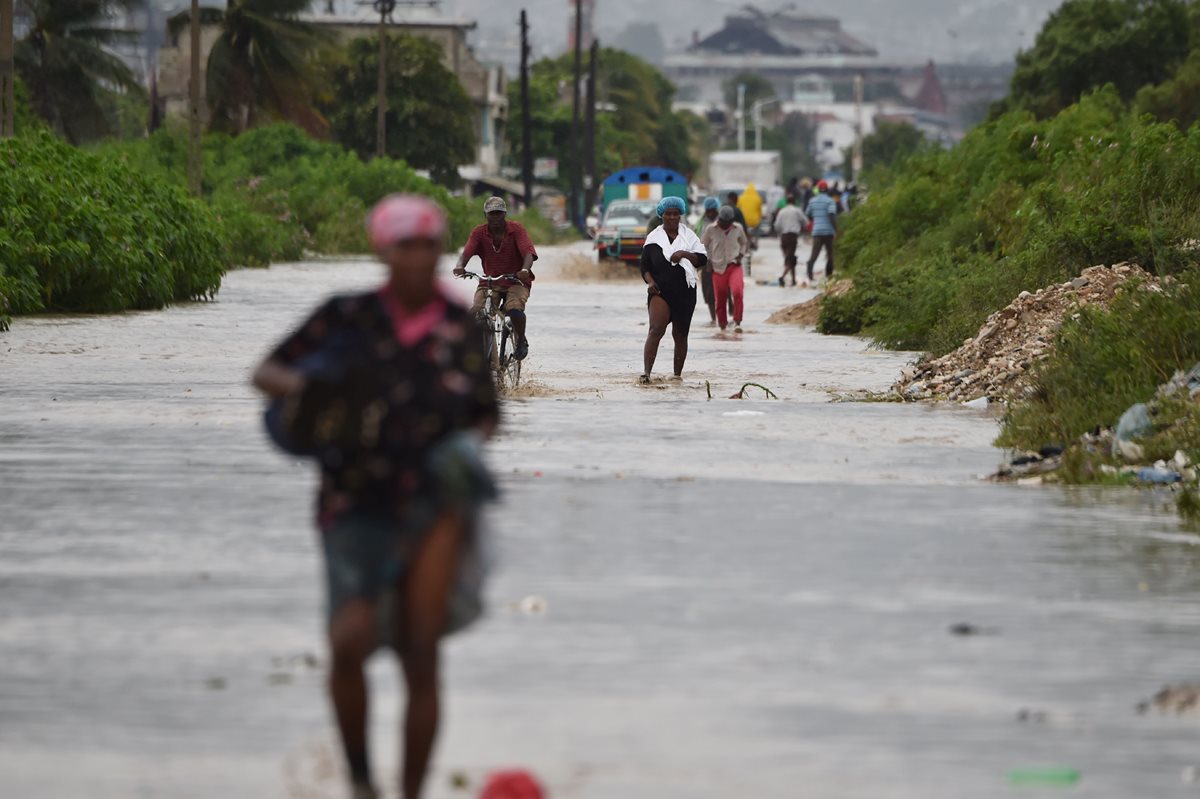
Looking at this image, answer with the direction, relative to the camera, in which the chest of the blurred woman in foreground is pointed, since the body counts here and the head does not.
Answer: toward the camera

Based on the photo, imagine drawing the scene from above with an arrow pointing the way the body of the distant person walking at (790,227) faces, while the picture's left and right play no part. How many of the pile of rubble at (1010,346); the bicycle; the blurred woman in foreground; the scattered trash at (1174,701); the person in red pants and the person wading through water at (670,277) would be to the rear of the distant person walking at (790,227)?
6

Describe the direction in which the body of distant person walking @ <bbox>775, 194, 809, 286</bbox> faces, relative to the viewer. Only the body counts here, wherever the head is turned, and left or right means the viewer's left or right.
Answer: facing away from the viewer

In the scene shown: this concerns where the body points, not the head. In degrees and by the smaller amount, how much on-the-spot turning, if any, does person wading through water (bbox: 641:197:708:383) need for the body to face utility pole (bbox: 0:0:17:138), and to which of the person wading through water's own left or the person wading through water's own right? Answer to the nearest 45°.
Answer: approximately 135° to the person wading through water's own right

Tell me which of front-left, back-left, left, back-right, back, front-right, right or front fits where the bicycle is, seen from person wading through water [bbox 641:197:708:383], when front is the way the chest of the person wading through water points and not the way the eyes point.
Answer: front-right

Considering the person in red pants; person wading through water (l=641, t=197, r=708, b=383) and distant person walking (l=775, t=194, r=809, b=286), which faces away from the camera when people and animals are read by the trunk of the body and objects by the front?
the distant person walking

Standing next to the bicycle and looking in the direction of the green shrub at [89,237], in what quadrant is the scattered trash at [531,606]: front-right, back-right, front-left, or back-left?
back-left

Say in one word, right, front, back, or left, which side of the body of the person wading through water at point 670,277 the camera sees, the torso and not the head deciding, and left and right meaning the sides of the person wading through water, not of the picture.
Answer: front

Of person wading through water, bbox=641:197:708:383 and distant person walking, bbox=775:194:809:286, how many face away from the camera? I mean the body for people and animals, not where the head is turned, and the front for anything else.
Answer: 1

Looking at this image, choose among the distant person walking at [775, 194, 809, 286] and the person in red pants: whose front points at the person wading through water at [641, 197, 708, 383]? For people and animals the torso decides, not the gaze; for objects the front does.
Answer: the person in red pants

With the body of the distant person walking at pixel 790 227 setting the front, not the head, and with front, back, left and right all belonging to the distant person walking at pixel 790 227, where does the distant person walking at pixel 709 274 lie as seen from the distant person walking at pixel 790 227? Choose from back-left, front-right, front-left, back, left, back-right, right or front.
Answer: back

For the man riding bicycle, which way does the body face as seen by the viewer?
toward the camera

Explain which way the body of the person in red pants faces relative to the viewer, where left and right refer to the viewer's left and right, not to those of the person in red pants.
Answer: facing the viewer

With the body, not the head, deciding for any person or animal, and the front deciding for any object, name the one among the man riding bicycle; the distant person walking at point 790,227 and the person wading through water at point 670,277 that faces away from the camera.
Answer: the distant person walking

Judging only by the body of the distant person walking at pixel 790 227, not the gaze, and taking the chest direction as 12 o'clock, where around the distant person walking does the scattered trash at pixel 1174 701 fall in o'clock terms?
The scattered trash is roughly at 6 o'clock from the distant person walking.
